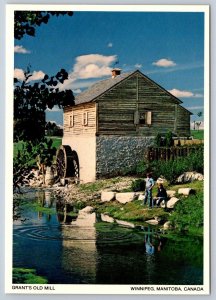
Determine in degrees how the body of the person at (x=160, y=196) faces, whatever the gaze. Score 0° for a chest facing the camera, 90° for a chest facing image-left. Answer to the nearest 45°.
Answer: approximately 45°

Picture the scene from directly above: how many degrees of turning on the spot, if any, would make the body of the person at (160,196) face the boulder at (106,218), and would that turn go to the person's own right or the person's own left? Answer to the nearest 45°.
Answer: approximately 45° to the person's own right
